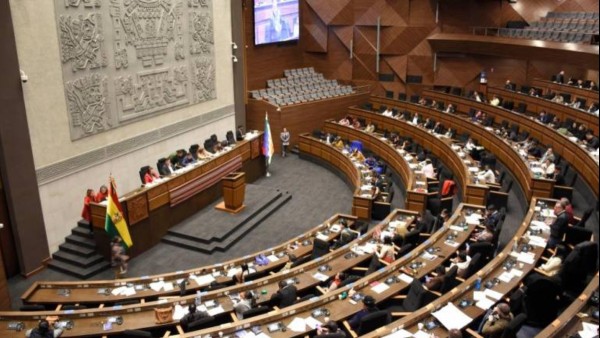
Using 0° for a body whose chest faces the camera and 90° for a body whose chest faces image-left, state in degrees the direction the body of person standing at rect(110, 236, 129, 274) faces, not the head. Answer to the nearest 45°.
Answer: approximately 315°

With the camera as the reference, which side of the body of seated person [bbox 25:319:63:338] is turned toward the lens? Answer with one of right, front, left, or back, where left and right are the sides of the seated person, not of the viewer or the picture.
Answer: back

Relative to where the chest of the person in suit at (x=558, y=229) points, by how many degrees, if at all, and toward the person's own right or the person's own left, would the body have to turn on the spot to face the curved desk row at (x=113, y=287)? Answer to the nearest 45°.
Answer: approximately 45° to the person's own left

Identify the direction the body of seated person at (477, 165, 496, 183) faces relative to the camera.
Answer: to the viewer's left

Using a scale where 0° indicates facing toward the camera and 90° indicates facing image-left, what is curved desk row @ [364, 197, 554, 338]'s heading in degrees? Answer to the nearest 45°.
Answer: approximately 135°

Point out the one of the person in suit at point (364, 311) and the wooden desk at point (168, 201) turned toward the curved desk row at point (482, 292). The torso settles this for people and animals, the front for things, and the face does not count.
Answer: the wooden desk

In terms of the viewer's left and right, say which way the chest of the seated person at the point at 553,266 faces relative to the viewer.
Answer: facing to the left of the viewer

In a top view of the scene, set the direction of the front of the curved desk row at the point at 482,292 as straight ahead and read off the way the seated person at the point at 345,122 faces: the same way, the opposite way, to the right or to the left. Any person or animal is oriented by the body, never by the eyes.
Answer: to the left

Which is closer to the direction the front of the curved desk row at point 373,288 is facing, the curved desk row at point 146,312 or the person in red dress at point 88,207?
the person in red dress

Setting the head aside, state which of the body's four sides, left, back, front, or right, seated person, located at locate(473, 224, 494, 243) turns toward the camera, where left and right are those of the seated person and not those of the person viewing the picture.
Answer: left
